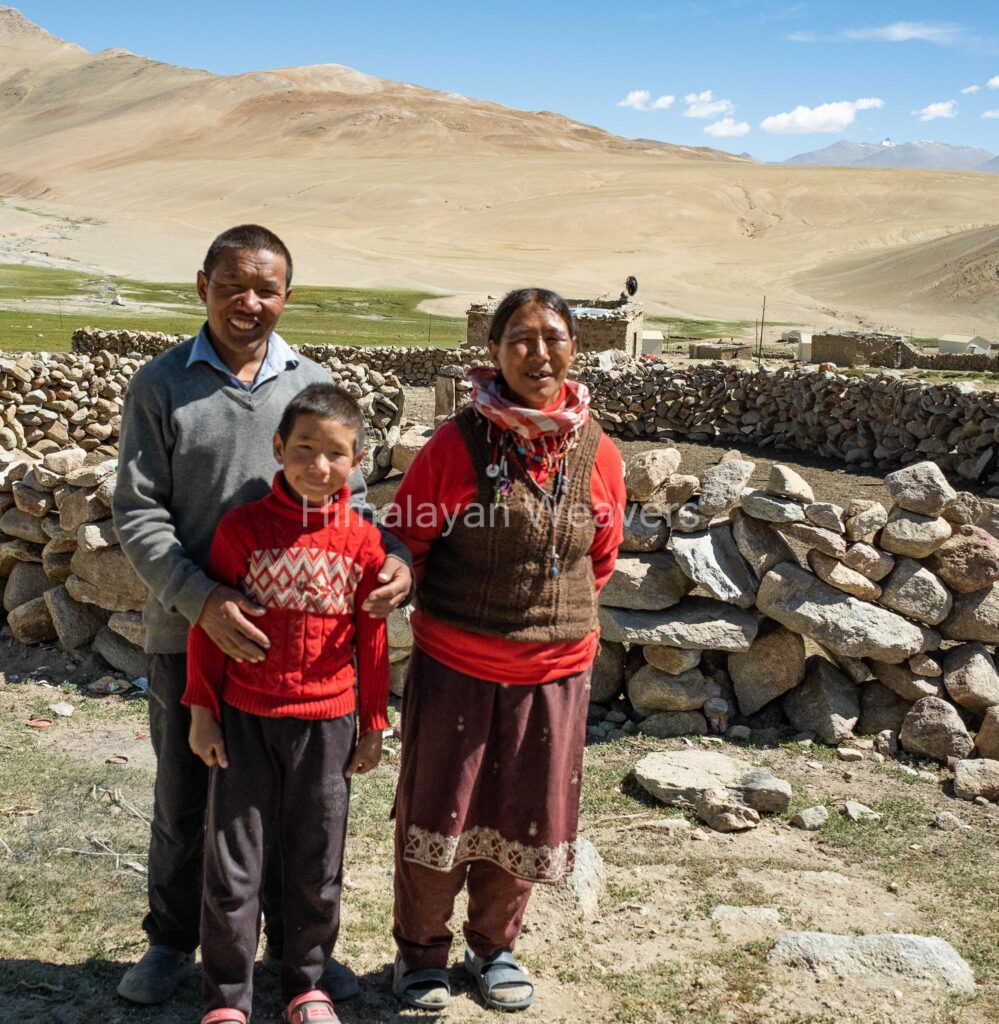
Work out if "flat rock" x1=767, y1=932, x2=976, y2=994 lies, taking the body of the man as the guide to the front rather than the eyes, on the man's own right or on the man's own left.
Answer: on the man's own left

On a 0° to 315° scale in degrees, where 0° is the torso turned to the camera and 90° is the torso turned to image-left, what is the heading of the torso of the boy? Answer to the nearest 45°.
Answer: approximately 0°

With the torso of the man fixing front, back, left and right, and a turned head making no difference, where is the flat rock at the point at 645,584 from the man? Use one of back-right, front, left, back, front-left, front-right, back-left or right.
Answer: back-left

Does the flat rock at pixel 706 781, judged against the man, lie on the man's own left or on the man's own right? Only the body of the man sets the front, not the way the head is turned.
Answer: on the man's own left

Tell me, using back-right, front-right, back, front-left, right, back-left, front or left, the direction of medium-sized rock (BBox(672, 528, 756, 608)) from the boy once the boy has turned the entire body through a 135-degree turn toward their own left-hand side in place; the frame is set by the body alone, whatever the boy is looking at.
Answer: front

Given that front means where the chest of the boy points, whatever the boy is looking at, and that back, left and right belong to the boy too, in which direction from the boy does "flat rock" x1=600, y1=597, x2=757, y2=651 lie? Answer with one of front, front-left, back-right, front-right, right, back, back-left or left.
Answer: back-left
